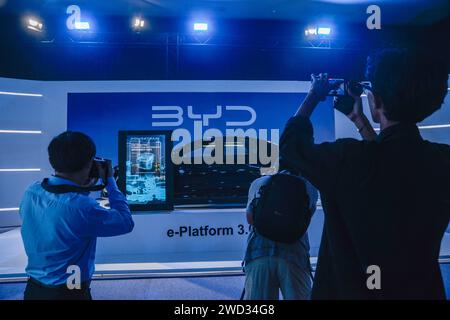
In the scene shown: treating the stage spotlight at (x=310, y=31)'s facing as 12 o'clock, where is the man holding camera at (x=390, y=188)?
The man holding camera is roughly at 12 o'clock from the stage spotlight.

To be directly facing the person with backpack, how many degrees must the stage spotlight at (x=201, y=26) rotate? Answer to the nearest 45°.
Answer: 0° — it already faces them

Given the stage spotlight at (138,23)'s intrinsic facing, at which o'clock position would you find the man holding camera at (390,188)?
The man holding camera is roughly at 12 o'clock from the stage spotlight.

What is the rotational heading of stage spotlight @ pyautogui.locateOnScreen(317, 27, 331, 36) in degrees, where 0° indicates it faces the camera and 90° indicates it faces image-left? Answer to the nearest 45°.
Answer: approximately 0°

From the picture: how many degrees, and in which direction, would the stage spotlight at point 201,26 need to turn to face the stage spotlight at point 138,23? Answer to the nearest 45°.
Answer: approximately 90° to its right

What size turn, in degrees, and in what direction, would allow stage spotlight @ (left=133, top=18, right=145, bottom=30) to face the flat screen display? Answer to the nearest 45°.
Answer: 0° — it already faces it

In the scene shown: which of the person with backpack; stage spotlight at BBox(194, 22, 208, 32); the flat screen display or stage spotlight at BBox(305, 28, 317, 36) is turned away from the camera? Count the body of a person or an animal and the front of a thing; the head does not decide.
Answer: the person with backpack

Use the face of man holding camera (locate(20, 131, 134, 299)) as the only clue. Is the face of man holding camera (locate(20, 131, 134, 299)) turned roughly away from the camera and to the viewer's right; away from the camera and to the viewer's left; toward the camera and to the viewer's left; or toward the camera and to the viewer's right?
away from the camera and to the viewer's right
